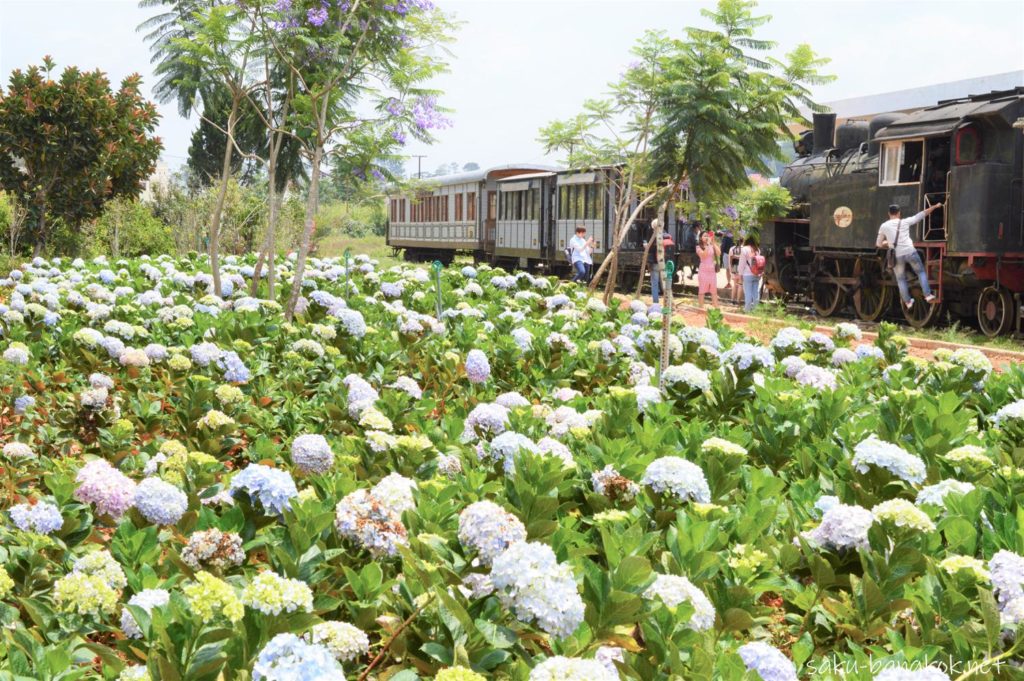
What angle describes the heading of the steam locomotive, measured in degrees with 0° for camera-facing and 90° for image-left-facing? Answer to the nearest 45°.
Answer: approximately 135°

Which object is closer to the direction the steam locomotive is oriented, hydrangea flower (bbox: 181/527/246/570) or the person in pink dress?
the person in pink dress

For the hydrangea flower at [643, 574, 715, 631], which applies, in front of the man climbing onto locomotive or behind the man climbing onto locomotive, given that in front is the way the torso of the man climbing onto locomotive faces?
behind

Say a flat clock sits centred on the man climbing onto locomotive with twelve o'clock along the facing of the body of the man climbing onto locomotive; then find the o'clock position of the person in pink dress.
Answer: The person in pink dress is roughly at 10 o'clock from the man climbing onto locomotive.

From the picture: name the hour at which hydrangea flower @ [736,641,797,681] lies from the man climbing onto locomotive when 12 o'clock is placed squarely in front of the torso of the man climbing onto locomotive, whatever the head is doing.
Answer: The hydrangea flower is roughly at 6 o'clock from the man climbing onto locomotive.

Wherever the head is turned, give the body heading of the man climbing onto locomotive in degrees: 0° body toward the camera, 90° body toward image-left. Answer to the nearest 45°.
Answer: approximately 180°

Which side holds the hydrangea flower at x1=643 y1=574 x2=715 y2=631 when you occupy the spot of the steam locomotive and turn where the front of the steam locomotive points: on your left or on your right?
on your left

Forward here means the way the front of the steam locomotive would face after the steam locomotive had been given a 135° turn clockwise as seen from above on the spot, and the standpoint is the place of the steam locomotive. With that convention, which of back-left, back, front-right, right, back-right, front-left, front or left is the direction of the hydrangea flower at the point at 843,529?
right

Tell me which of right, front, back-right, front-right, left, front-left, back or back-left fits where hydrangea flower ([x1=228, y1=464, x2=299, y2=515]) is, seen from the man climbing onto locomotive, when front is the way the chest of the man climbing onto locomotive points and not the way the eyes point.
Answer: back

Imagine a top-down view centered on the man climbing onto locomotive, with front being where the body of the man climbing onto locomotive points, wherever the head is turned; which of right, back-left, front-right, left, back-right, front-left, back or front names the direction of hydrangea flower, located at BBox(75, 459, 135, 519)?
back

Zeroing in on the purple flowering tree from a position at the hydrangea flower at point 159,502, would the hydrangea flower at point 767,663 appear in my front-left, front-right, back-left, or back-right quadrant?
back-right

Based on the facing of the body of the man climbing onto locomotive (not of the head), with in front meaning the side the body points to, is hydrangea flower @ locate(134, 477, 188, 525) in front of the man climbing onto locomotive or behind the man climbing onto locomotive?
behind

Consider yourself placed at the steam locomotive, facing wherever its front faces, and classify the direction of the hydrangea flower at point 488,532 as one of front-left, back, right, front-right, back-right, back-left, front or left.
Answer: back-left

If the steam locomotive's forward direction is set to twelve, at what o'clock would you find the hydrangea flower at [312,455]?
The hydrangea flower is roughly at 8 o'clock from the steam locomotive.

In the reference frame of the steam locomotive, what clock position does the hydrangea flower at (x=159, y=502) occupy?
The hydrangea flower is roughly at 8 o'clock from the steam locomotive.
